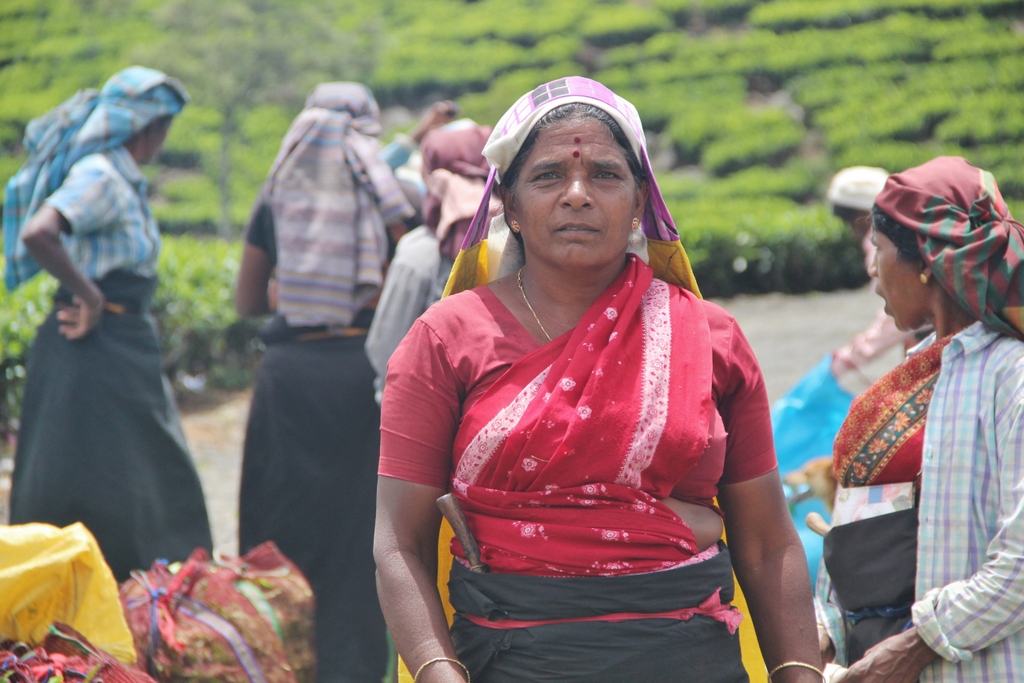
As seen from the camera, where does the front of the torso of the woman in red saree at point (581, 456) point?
toward the camera

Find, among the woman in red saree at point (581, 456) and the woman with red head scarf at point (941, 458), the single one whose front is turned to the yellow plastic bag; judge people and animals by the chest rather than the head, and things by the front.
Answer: the woman with red head scarf

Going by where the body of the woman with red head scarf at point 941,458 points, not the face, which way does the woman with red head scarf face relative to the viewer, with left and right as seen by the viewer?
facing to the left of the viewer

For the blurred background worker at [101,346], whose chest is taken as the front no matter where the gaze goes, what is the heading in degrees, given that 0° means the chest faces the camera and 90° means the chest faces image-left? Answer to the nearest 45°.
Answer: approximately 270°

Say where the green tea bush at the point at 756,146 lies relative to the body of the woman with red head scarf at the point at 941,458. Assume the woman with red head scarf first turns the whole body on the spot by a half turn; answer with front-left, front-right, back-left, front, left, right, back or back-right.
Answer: left

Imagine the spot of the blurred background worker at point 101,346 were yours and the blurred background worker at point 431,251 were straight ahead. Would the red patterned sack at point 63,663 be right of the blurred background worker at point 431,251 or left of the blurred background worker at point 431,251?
right

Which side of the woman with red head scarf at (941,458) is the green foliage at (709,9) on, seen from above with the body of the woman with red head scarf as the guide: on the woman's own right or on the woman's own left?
on the woman's own right

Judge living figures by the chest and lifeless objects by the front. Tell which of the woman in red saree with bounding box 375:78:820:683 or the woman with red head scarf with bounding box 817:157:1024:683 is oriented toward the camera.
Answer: the woman in red saree

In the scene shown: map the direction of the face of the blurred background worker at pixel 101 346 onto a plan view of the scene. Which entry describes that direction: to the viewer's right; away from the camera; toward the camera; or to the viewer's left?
to the viewer's right

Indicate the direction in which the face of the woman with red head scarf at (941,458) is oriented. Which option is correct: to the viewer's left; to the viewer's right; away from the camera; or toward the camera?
to the viewer's left

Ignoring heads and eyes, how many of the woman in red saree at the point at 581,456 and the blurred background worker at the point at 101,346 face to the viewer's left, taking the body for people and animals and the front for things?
0

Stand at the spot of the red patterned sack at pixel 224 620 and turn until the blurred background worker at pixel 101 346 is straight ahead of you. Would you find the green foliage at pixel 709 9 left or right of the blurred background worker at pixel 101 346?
right

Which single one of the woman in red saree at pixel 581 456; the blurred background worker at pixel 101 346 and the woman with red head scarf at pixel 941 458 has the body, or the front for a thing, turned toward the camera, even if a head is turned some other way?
the woman in red saree

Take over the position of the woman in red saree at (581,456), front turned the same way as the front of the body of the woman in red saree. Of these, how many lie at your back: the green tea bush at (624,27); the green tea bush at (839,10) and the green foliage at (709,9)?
3
